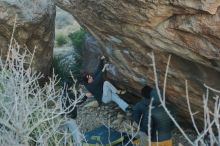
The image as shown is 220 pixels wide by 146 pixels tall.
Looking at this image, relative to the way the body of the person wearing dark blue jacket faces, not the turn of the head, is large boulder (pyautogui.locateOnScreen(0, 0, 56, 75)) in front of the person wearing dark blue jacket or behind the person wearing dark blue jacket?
in front

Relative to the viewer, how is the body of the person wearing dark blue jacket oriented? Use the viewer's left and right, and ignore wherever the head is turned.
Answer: facing away from the viewer and to the left of the viewer

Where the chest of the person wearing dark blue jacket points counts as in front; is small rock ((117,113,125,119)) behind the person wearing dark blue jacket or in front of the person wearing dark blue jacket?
in front

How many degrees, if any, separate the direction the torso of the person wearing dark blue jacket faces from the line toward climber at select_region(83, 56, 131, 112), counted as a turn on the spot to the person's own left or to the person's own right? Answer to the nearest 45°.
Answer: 0° — they already face them
